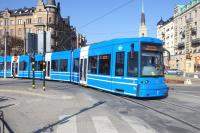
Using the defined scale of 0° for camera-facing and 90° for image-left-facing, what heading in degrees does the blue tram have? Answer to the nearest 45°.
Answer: approximately 315°
